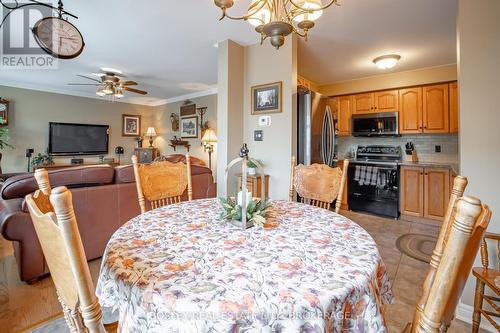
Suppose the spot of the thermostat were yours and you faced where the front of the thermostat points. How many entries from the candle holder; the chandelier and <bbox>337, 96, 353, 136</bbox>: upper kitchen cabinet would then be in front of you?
2

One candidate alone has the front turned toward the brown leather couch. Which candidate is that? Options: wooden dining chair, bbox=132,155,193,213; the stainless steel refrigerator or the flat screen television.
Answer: the flat screen television

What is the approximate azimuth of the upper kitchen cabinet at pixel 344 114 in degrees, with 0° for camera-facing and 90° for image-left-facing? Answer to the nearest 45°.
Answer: approximately 0°

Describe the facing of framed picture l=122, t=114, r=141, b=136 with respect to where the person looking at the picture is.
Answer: facing the viewer

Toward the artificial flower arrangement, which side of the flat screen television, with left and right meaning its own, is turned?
front

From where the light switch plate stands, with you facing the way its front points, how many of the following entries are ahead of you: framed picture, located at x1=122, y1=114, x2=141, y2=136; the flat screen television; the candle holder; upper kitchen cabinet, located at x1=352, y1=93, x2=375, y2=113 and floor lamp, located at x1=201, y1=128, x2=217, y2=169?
1

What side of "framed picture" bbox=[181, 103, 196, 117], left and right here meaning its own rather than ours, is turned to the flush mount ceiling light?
left

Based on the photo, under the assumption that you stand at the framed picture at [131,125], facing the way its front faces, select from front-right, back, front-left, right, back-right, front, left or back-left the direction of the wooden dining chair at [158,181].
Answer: front

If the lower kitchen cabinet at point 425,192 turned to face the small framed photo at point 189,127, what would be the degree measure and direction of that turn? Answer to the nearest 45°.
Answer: approximately 90° to its right

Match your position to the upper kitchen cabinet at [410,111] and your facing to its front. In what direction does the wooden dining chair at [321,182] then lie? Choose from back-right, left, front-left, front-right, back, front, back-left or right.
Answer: front

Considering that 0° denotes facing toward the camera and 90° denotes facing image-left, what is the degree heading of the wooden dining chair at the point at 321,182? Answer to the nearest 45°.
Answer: approximately 45°

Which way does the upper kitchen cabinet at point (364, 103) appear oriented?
toward the camera

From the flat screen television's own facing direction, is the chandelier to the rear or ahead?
ahead

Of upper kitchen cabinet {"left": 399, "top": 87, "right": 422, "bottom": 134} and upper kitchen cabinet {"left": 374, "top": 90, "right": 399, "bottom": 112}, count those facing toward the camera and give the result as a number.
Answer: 2
